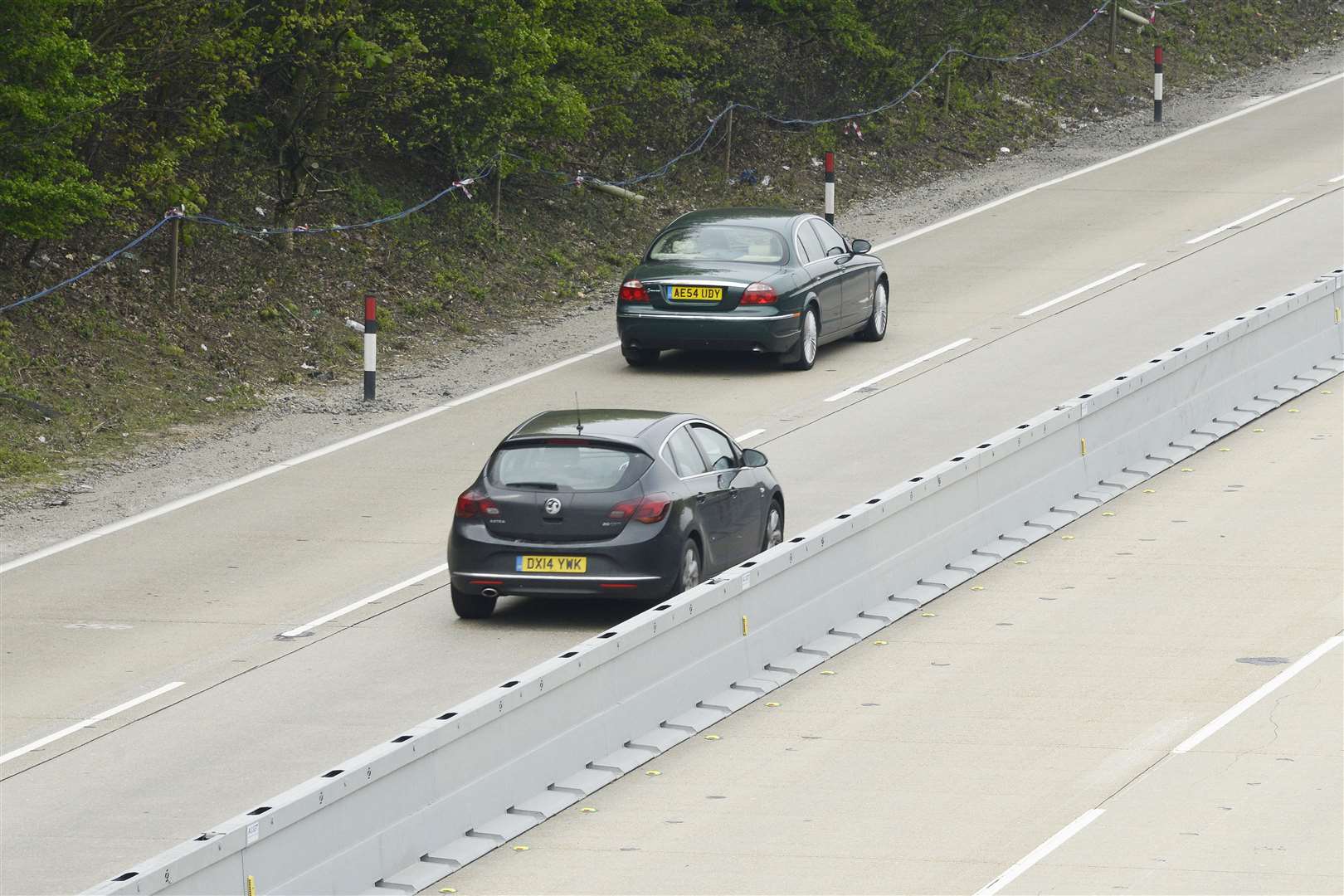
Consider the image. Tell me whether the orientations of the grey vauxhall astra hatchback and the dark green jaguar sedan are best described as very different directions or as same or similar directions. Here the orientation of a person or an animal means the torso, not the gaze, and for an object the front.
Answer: same or similar directions

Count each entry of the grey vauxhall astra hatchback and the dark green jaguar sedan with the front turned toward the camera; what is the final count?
0

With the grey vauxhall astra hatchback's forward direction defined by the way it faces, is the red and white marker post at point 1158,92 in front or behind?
in front

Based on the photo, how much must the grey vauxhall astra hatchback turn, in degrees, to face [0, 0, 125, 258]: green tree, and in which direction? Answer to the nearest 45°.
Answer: approximately 90° to its left

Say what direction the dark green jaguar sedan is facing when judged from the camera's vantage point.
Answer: facing away from the viewer and to the right of the viewer

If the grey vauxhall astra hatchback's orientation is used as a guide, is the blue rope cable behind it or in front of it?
in front

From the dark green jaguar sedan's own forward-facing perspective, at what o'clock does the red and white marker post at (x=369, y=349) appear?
The red and white marker post is roughly at 7 o'clock from the dark green jaguar sedan.

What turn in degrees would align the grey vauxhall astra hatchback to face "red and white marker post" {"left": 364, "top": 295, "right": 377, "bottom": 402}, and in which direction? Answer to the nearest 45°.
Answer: approximately 45° to its left

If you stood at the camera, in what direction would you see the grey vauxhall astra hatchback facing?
facing away from the viewer and to the right of the viewer

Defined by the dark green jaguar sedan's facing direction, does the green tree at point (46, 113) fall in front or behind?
behind
